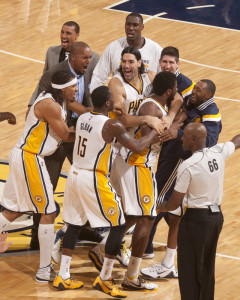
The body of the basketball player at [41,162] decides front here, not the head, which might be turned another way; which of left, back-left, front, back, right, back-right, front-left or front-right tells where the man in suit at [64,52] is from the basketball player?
left

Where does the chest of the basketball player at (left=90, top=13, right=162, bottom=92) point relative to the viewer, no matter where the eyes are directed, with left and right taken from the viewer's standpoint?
facing the viewer

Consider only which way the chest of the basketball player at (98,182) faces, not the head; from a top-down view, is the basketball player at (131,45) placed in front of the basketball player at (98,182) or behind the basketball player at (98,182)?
in front

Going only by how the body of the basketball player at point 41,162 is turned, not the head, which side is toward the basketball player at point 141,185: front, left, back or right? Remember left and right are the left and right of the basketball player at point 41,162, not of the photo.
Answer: front

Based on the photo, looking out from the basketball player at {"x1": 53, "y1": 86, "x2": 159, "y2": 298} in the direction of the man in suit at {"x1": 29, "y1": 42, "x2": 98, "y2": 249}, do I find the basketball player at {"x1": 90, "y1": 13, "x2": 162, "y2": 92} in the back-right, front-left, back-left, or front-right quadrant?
front-right

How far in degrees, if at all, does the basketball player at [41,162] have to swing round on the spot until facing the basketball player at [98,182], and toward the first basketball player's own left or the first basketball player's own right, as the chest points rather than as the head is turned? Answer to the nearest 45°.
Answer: approximately 45° to the first basketball player's own right

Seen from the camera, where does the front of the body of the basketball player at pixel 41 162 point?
to the viewer's right

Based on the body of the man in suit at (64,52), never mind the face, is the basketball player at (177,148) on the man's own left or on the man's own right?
on the man's own left

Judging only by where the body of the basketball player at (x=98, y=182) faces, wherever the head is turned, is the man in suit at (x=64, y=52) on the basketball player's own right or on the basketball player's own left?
on the basketball player's own left

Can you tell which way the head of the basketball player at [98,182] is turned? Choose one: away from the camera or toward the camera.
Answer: away from the camera

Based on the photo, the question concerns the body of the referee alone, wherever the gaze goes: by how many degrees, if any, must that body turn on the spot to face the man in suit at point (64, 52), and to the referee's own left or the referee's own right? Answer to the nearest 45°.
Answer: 0° — they already face them

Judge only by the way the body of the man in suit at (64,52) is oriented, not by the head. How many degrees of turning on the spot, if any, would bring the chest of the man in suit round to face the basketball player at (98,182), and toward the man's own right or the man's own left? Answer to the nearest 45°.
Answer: approximately 45° to the man's own left

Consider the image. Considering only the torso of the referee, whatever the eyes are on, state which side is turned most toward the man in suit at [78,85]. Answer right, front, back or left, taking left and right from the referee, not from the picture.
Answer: front
